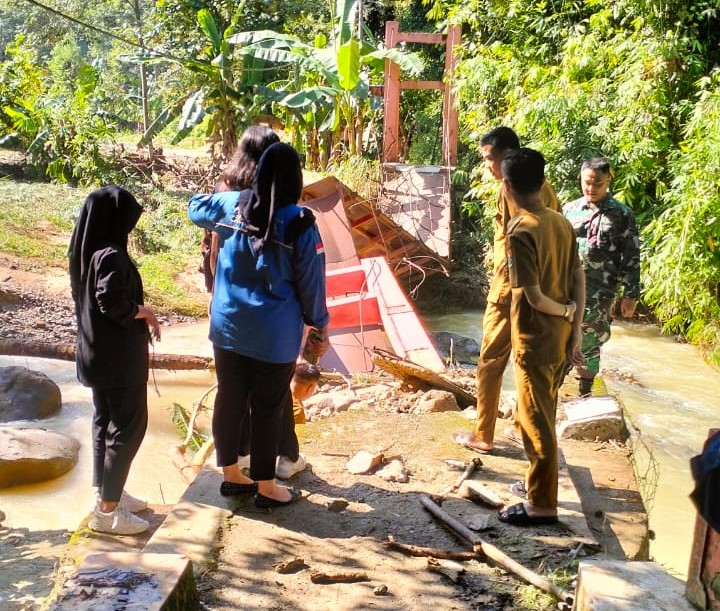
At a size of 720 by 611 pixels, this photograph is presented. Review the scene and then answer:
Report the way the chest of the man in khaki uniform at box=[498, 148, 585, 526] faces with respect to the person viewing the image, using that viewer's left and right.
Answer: facing away from the viewer and to the left of the viewer

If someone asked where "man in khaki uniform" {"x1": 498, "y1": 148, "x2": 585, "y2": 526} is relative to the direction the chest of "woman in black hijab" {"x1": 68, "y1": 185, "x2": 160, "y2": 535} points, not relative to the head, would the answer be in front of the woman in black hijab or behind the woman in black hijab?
in front

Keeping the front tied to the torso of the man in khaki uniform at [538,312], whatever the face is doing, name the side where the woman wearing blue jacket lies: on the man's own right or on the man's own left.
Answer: on the man's own left

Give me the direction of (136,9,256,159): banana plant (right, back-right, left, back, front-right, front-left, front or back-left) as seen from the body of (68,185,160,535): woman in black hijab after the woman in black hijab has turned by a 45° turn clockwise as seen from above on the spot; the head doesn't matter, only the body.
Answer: back-left

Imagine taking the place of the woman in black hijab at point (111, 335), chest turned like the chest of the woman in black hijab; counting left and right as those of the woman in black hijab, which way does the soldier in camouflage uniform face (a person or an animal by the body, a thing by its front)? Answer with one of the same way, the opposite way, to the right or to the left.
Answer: the opposite way

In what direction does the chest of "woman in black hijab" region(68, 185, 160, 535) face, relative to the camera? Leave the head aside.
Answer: to the viewer's right

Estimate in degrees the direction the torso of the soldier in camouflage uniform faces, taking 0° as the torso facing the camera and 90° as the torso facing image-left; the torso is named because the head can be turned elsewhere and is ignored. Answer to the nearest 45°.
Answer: approximately 45°

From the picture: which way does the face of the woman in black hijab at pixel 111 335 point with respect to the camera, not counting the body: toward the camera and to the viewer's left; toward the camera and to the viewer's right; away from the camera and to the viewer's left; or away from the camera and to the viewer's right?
away from the camera and to the viewer's right

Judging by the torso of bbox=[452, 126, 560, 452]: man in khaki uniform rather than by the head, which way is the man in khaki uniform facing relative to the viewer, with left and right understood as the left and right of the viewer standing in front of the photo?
facing to the left of the viewer

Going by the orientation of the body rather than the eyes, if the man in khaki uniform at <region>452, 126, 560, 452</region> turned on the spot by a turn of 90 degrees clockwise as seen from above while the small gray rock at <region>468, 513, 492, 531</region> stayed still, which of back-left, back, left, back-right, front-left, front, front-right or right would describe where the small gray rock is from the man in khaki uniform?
back

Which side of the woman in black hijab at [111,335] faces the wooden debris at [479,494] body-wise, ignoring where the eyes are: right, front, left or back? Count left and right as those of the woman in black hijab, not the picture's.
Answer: front

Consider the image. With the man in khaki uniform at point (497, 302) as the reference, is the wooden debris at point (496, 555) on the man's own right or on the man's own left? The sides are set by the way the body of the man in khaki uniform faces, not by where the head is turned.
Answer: on the man's own left
